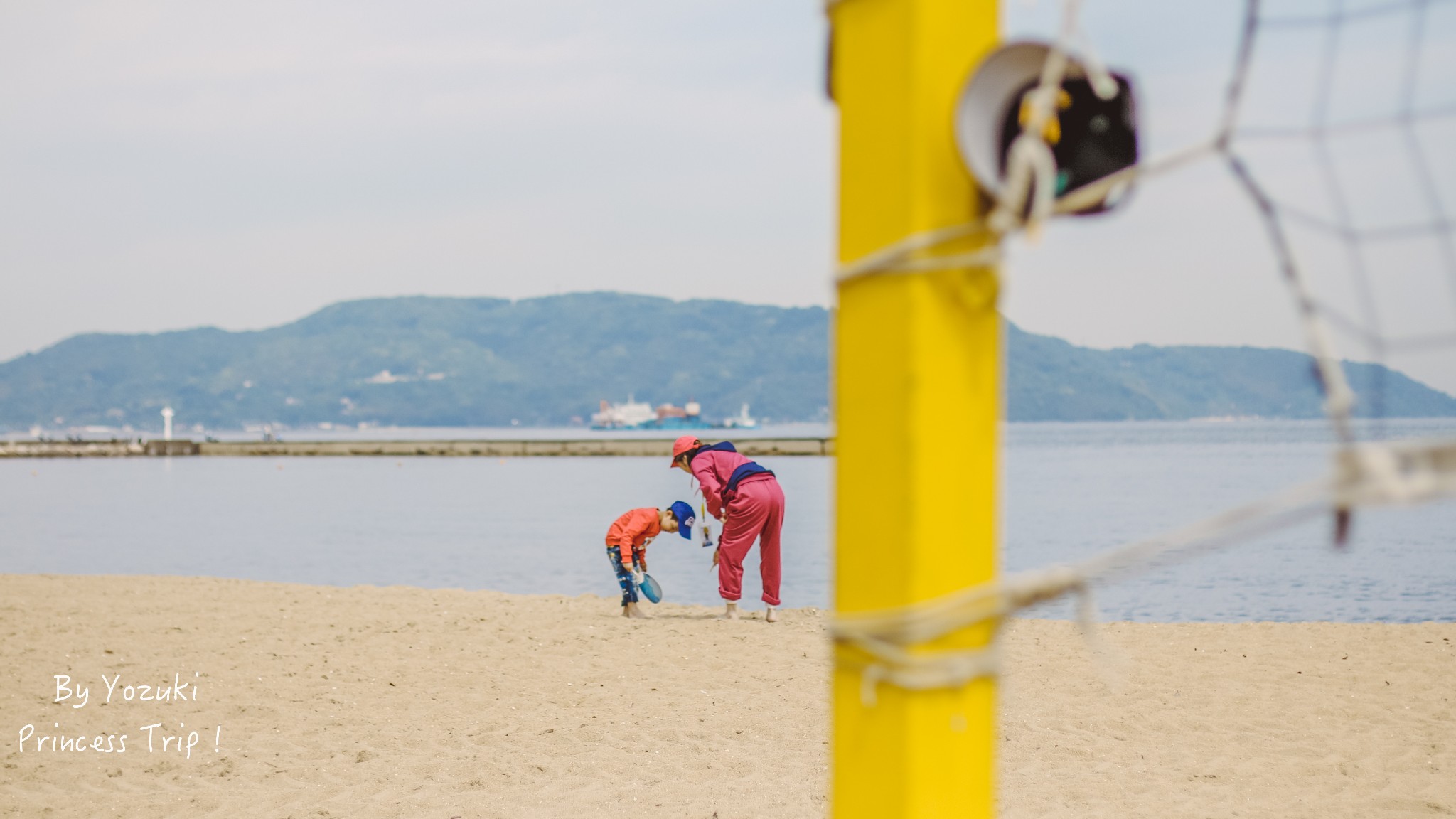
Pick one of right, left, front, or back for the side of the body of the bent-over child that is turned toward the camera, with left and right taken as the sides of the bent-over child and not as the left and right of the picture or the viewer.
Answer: right

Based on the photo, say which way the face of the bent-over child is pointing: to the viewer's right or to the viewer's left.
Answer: to the viewer's right

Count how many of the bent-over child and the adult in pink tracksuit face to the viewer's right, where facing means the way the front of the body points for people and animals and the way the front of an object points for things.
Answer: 1

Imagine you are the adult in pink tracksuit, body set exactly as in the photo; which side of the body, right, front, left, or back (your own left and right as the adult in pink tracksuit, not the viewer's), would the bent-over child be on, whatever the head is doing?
front

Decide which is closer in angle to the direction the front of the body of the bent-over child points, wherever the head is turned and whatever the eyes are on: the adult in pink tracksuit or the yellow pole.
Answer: the adult in pink tracksuit

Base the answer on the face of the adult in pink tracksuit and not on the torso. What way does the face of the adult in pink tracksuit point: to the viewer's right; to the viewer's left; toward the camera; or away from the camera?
to the viewer's left

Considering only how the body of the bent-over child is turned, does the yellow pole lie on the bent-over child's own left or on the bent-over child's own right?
on the bent-over child's own right

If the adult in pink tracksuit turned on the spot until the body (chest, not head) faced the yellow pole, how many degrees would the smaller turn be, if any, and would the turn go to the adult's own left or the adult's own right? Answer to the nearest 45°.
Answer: approximately 135° to the adult's own left

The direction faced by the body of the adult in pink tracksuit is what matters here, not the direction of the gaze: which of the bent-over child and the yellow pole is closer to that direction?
the bent-over child

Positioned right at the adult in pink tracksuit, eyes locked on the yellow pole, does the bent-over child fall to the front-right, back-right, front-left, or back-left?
back-right

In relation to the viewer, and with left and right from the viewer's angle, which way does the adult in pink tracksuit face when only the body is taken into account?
facing away from the viewer and to the left of the viewer
